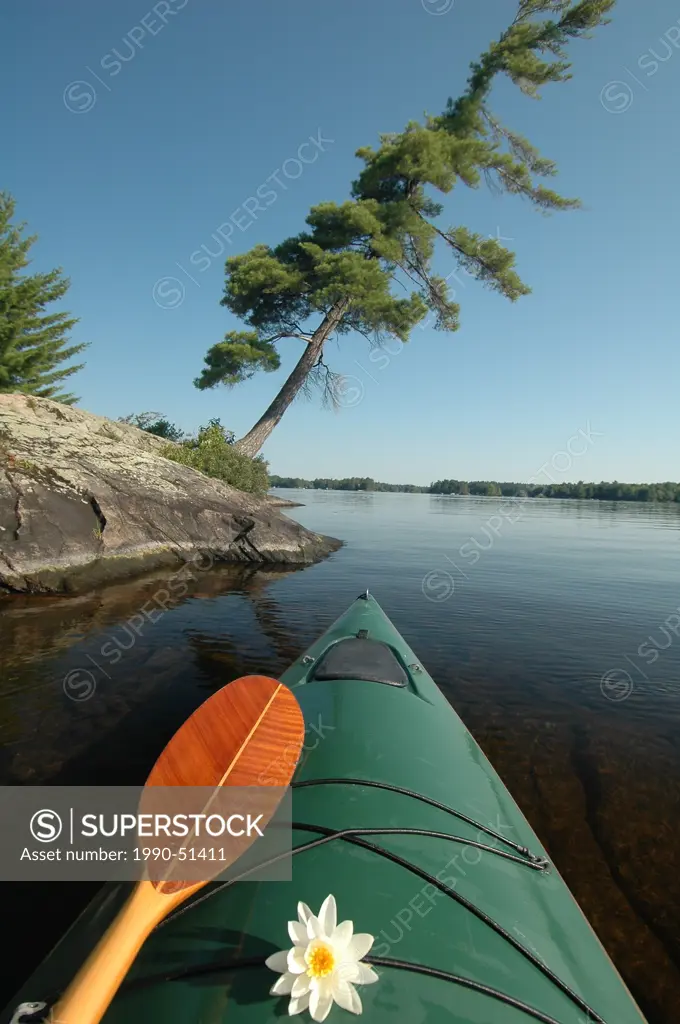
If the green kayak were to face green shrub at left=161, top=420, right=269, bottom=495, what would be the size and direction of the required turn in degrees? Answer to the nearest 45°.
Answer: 0° — it already faces it

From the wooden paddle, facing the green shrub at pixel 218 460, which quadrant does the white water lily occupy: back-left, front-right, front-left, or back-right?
back-right

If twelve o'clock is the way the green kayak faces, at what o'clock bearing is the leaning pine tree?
The leaning pine tree is roughly at 12 o'clock from the green kayak.

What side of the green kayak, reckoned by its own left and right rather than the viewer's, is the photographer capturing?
back
